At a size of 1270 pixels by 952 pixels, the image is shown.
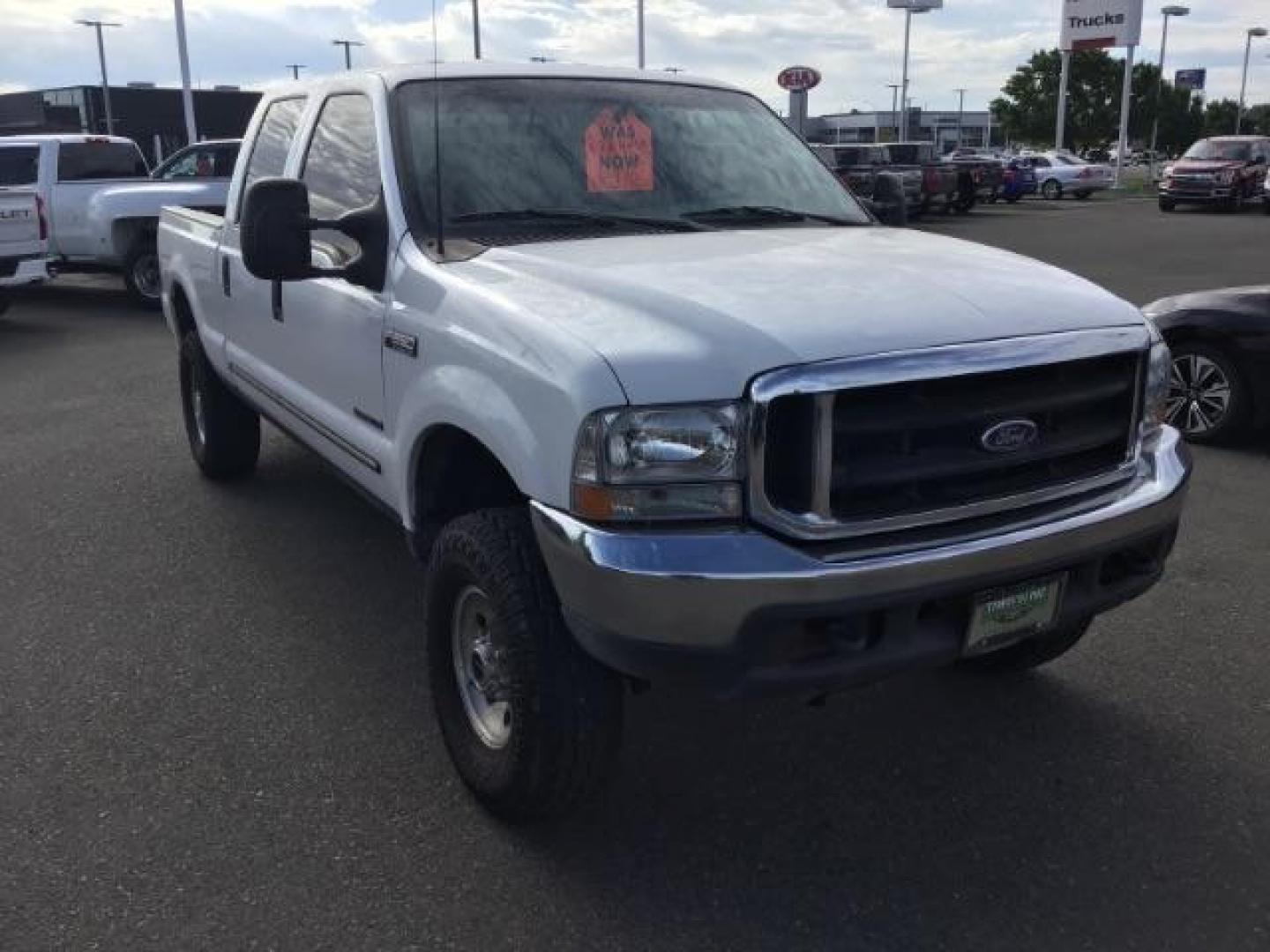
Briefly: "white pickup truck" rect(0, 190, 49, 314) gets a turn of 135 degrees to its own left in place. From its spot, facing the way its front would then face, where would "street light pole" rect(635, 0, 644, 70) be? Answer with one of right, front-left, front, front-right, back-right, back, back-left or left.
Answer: back-left

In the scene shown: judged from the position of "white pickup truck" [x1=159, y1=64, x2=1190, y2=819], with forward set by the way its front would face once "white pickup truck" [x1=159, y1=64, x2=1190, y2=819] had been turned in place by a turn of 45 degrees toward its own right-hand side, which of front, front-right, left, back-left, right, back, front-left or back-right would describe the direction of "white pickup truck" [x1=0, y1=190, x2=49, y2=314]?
back-right

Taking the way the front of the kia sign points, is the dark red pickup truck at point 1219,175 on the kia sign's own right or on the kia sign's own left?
on the kia sign's own left

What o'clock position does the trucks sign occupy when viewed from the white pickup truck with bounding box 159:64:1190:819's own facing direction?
The trucks sign is roughly at 8 o'clock from the white pickup truck.

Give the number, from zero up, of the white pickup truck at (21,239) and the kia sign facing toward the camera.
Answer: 1

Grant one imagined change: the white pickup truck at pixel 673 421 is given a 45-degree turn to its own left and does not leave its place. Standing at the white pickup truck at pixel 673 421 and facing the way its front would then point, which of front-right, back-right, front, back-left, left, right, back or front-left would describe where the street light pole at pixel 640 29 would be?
left

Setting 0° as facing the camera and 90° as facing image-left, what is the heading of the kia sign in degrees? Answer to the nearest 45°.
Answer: approximately 0°

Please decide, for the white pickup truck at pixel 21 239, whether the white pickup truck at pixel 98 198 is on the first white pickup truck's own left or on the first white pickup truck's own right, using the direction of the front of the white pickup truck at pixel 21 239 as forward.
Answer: on the first white pickup truck's own right

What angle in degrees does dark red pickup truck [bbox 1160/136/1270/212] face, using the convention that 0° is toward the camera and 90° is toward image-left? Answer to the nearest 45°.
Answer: approximately 45°

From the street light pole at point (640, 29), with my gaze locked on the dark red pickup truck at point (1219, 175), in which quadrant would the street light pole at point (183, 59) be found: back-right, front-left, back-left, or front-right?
back-right

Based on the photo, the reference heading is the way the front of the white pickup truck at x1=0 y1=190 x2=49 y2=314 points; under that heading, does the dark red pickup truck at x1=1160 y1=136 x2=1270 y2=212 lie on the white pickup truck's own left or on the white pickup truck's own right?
on the white pickup truck's own right

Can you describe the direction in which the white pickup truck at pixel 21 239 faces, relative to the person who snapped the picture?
facing away from the viewer and to the left of the viewer
